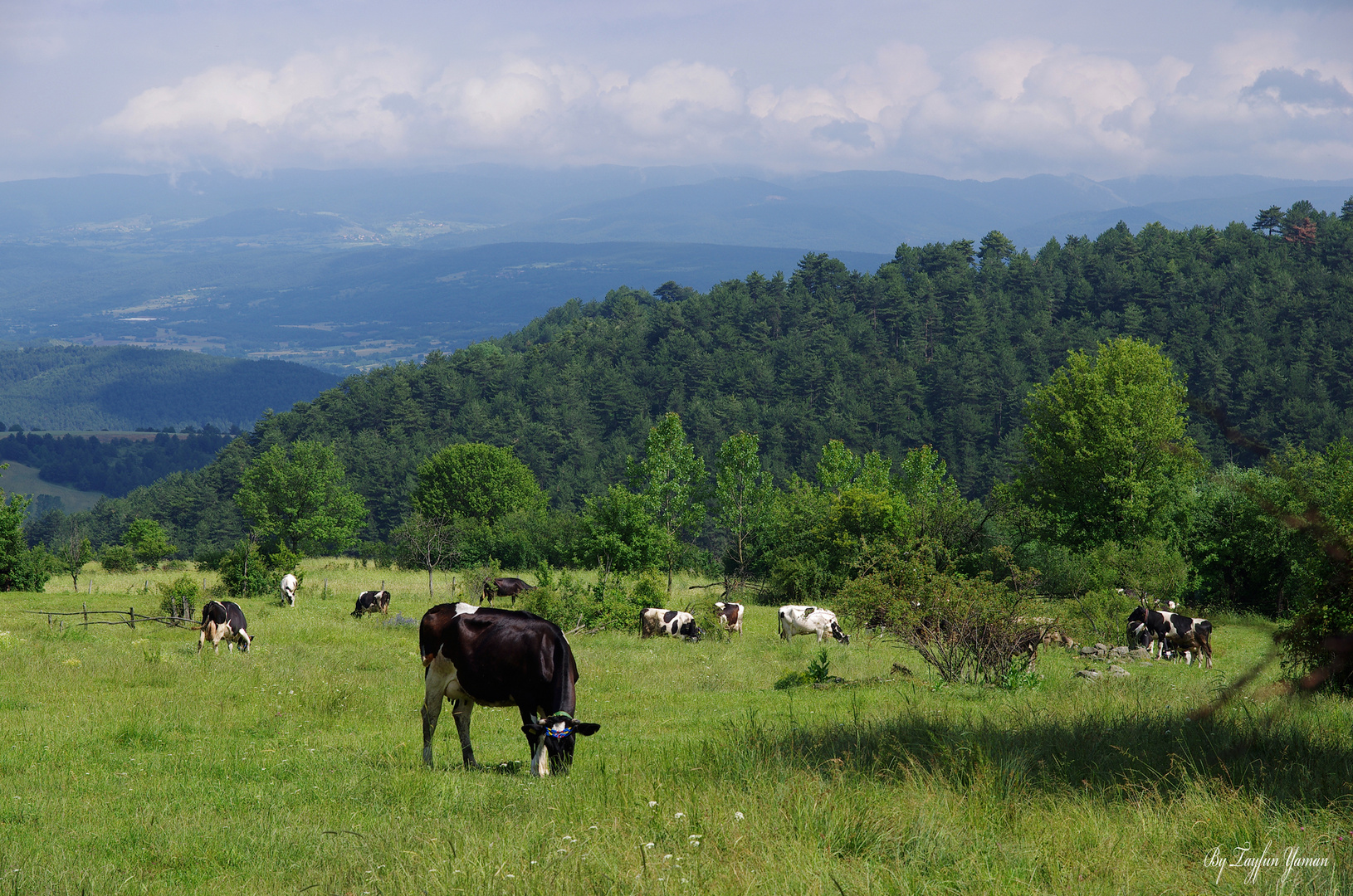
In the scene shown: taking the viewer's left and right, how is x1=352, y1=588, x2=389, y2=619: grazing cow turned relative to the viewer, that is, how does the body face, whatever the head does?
facing to the left of the viewer

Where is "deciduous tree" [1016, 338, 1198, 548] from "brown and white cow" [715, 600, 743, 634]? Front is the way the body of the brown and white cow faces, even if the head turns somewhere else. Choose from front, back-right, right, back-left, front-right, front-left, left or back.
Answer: back

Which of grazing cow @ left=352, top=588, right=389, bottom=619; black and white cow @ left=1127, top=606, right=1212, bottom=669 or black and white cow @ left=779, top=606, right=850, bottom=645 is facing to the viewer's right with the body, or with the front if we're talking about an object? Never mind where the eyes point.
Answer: black and white cow @ left=779, top=606, right=850, bottom=645

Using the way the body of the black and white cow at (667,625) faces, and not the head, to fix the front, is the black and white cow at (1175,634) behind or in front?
in front

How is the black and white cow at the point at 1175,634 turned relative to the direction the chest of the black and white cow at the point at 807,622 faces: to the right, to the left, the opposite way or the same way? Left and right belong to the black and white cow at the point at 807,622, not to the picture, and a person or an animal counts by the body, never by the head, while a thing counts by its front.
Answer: the opposite way

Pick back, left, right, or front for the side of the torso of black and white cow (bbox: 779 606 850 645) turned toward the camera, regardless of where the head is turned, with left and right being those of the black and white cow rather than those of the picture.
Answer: right

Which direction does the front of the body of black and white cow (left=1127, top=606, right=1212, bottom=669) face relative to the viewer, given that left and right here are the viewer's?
facing to the left of the viewer

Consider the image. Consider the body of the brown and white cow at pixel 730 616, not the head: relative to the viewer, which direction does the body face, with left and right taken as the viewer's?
facing the viewer and to the left of the viewer

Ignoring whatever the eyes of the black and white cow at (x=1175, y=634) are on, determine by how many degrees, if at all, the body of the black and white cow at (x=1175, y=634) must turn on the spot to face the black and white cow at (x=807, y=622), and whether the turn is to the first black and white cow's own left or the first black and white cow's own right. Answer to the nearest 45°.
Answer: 0° — it already faces it

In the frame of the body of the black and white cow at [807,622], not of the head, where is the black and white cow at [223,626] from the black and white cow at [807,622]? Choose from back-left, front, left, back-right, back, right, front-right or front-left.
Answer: back-right

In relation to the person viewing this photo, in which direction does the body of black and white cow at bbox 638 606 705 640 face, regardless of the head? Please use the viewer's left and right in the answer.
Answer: facing to the right of the viewer

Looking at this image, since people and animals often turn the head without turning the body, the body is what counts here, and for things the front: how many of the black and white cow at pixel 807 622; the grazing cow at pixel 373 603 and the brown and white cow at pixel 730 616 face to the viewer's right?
1

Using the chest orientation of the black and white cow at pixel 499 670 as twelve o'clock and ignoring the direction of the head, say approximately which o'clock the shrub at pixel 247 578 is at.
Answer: The shrub is roughly at 7 o'clock from the black and white cow.

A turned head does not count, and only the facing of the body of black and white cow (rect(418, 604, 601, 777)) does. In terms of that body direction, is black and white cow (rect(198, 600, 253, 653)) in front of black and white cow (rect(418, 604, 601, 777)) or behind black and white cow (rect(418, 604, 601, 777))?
behind

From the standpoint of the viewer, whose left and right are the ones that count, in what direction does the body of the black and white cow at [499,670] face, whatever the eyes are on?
facing the viewer and to the right of the viewer
